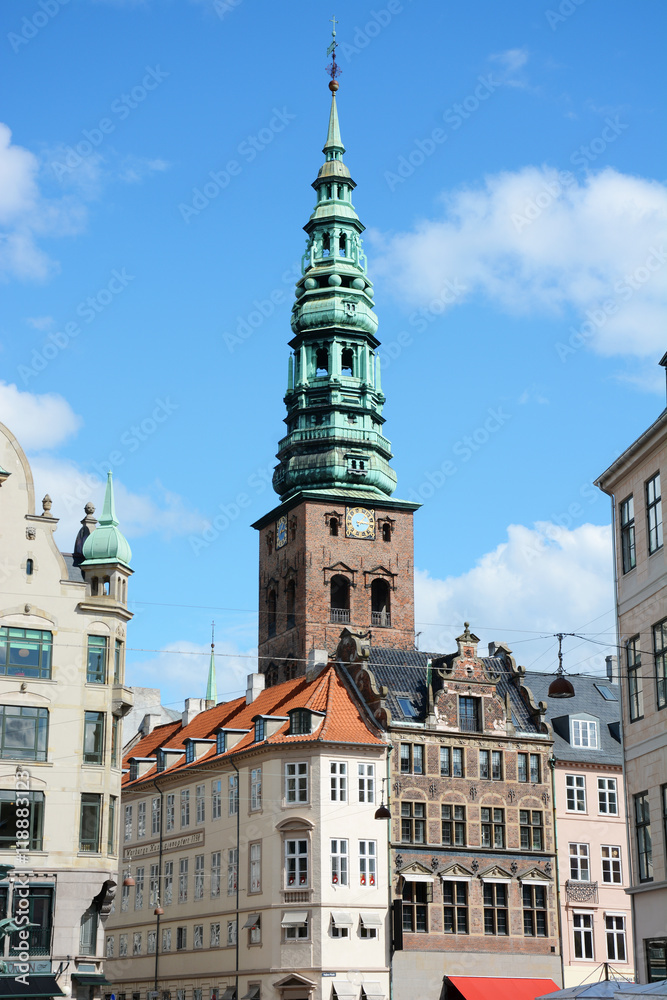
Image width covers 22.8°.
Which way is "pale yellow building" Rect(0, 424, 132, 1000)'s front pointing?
toward the camera
